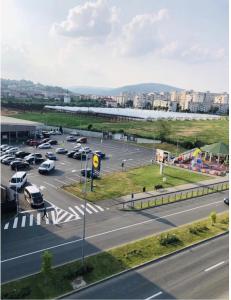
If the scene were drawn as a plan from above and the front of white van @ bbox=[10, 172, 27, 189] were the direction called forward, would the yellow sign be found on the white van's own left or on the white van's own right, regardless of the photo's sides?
on the white van's own left

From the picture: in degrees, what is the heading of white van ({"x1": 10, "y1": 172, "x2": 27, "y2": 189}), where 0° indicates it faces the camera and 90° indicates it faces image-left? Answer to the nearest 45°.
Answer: approximately 45°

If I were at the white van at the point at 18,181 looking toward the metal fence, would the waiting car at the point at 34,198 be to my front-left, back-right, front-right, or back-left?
front-right

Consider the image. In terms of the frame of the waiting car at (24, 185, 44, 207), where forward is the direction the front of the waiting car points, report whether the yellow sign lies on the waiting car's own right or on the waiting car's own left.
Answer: on the waiting car's own left

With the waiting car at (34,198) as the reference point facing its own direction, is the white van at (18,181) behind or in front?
behind

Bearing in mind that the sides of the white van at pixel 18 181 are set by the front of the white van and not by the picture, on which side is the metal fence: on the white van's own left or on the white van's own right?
on the white van's own left

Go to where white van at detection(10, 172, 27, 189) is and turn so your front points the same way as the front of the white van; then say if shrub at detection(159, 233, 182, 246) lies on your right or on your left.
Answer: on your left

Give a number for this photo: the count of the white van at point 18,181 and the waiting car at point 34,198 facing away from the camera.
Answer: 0

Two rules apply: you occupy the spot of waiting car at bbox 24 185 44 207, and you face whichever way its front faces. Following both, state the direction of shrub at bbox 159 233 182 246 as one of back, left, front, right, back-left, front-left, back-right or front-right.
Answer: front

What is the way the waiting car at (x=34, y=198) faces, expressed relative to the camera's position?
facing the viewer and to the right of the viewer

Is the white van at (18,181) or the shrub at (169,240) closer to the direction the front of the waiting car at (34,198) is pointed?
the shrub
